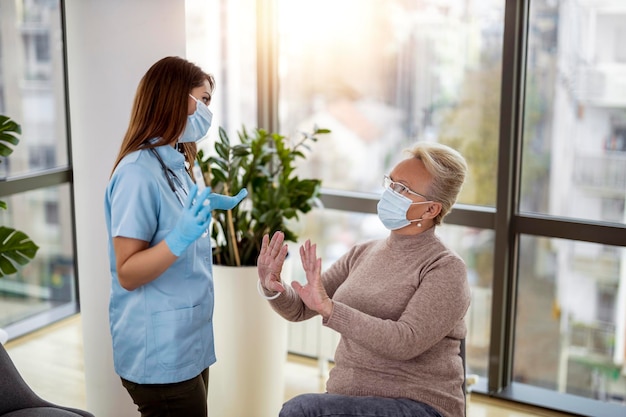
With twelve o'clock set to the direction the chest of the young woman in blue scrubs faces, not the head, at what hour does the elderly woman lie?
The elderly woman is roughly at 12 o'clock from the young woman in blue scrubs.

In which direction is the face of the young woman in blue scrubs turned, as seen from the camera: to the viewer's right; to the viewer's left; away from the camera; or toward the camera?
to the viewer's right

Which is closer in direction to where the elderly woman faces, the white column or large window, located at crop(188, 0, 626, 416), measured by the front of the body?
the white column

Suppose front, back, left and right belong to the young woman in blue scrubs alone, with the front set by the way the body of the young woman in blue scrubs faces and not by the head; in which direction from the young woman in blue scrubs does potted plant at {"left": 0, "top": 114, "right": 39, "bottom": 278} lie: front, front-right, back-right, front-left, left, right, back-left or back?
back-left

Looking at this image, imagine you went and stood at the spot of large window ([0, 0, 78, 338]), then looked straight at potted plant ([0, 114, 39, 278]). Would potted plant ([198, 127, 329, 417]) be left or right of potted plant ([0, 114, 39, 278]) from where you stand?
left

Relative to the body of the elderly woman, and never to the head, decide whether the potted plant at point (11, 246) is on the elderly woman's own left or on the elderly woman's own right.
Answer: on the elderly woman's own right

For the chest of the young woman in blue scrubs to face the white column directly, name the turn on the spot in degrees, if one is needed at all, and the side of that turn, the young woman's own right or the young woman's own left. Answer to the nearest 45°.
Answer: approximately 90° to the young woman's own left

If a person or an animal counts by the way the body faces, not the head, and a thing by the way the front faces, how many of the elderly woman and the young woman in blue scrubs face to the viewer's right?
1

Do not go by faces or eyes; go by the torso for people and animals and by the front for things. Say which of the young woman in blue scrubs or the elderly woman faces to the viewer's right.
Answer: the young woman in blue scrubs

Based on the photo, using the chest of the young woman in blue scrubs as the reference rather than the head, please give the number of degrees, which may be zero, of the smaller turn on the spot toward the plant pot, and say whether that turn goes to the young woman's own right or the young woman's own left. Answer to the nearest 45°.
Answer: approximately 90° to the young woman's own left

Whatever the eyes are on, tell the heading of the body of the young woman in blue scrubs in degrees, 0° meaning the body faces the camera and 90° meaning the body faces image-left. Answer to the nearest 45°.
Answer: approximately 270°
